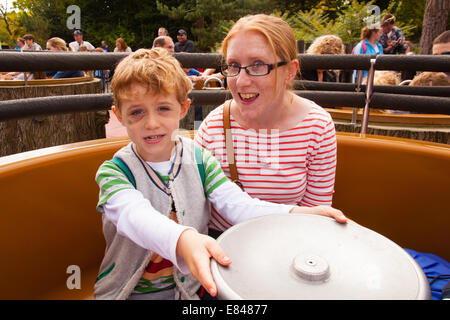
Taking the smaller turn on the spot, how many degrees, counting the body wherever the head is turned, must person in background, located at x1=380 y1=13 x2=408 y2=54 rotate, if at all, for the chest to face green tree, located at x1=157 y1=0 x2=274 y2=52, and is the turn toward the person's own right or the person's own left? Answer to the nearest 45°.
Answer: approximately 90° to the person's own right

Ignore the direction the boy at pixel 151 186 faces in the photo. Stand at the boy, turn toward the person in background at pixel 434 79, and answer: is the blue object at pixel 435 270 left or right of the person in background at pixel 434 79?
right

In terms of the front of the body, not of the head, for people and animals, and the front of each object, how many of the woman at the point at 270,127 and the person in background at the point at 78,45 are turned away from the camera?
0

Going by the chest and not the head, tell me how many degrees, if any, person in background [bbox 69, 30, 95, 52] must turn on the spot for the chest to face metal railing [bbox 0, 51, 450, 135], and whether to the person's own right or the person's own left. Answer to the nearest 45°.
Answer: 0° — they already face it

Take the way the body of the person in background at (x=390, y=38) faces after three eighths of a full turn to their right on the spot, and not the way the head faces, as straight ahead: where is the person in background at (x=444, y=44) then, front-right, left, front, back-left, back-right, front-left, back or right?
back

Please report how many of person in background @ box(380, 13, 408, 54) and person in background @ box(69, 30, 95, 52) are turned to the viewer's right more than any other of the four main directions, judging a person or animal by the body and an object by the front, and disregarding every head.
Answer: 0

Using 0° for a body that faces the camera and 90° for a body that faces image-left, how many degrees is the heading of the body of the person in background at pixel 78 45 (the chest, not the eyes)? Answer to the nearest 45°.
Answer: approximately 0°

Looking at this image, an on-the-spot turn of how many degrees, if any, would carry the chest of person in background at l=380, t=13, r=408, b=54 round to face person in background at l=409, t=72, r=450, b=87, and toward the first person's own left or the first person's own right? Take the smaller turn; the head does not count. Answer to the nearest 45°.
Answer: approximately 45° to the first person's own left
